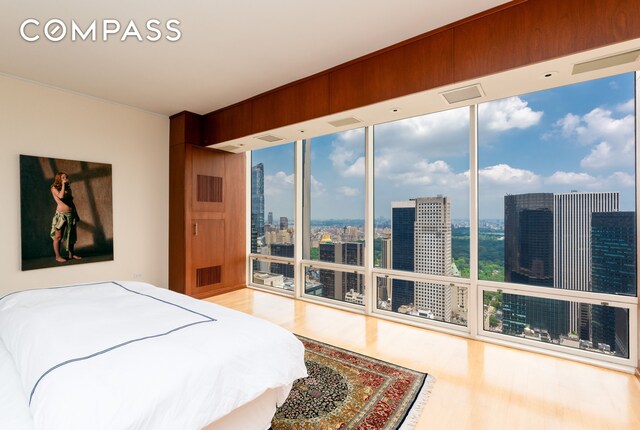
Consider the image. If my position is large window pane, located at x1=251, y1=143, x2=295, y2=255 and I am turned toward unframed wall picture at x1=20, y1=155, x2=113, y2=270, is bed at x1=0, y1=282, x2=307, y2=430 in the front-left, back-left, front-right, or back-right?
front-left

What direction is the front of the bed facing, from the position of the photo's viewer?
facing the viewer and to the right of the viewer

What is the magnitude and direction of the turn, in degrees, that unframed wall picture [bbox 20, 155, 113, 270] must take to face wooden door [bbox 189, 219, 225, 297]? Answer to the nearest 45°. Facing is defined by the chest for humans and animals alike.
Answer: approximately 45° to its left

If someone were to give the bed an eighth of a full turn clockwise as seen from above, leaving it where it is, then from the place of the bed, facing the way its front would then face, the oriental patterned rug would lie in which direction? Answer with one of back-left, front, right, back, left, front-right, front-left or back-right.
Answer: left

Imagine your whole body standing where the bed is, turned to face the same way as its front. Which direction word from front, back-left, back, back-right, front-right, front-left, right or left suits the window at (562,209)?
front-left

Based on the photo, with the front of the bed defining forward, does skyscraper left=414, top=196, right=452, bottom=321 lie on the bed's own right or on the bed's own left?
on the bed's own left

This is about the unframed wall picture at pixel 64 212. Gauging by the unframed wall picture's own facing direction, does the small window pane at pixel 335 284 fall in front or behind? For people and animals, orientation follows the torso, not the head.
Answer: in front

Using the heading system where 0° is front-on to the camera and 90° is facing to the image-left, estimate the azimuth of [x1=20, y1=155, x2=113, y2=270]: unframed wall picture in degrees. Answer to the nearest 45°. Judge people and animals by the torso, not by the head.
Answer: approximately 315°

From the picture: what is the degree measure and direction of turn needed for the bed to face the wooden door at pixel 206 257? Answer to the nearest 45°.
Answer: approximately 135° to its left

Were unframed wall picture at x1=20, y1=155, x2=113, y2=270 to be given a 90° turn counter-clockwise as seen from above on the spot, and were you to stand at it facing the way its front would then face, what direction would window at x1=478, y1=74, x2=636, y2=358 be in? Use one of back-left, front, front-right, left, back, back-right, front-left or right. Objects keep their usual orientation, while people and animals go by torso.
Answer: right

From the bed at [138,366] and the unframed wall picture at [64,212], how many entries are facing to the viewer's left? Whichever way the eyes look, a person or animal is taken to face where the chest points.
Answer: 0
